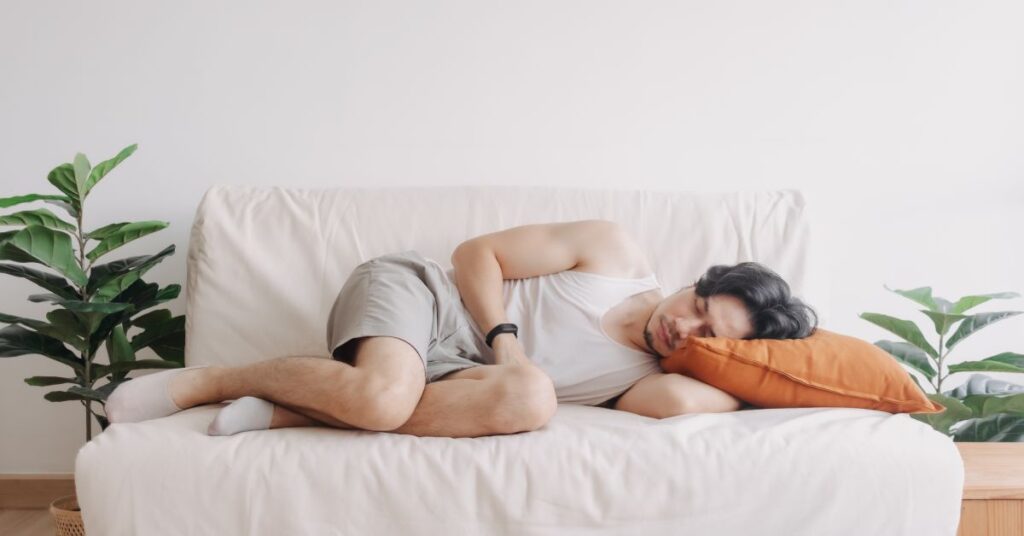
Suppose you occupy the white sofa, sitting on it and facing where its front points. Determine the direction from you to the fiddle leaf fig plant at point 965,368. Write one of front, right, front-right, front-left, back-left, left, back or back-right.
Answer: back-left

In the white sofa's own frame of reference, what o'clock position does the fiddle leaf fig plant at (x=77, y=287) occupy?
The fiddle leaf fig plant is roughly at 4 o'clock from the white sofa.

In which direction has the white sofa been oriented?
toward the camera

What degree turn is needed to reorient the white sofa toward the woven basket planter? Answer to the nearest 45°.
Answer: approximately 90° to its right
